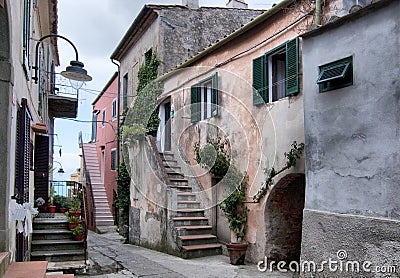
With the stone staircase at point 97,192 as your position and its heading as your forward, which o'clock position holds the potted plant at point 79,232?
The potted plant is roughly at 12 o'clock from the stone staircase.

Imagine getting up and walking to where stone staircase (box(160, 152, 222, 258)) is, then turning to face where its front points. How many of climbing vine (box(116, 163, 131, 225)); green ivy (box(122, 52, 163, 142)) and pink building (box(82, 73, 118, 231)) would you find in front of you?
0

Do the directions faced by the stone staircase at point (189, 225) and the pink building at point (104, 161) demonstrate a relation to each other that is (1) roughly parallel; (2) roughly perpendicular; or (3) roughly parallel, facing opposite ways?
roughly perpendicular

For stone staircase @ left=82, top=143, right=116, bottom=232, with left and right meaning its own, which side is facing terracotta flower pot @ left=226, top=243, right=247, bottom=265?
front

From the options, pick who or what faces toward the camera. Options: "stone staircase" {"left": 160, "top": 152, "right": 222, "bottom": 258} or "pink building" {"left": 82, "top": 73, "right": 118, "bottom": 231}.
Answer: the stone staircase

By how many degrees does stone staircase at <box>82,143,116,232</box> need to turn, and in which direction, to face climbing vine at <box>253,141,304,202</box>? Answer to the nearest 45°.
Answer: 0° — it already faces it

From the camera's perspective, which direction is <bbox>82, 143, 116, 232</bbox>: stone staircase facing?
toward the camera

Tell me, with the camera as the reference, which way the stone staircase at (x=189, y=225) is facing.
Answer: facing the viewer

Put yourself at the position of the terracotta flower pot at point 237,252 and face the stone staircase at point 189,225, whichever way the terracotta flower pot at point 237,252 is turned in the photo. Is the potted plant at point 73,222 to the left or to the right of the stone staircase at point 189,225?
left

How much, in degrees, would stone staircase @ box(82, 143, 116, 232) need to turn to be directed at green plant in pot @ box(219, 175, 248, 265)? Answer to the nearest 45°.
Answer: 0° — it already faces it

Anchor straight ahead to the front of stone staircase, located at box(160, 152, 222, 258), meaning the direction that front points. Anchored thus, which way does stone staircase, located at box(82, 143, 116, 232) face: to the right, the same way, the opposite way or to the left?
the same way
